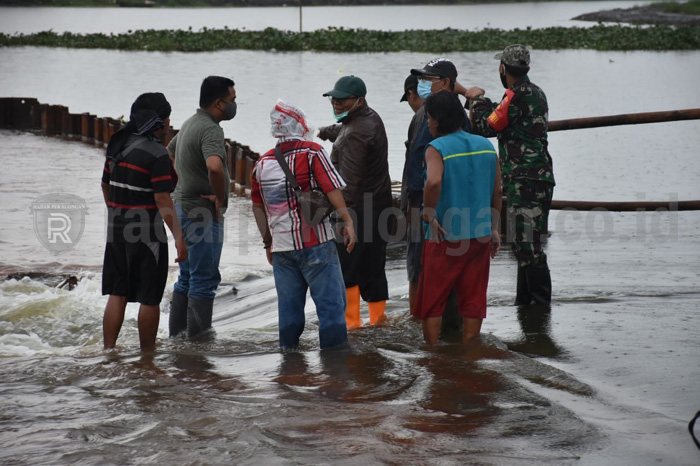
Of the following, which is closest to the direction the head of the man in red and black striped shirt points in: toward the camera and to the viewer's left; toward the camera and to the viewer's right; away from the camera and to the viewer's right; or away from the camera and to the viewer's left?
away from the camera and to the viewer's right

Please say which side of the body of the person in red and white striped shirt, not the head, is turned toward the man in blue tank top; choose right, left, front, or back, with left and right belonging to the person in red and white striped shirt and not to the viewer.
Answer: right

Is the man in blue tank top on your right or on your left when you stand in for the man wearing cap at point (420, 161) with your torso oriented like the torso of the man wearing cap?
on your left

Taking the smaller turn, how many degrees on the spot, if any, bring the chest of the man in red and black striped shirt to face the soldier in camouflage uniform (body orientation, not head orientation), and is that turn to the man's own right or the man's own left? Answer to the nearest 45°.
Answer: approximately 45° to the man's own right

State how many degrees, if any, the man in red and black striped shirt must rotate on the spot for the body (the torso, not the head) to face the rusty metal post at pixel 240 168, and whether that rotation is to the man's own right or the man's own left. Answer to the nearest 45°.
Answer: approximately 45° to the man's own left

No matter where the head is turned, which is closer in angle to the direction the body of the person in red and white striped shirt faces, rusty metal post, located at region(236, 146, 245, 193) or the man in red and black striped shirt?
the rusty metal post

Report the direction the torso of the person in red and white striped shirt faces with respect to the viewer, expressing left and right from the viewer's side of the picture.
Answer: facing away from the viewer

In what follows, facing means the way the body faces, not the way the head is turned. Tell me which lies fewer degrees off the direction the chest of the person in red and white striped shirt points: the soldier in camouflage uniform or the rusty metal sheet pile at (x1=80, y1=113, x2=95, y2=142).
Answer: the rusty metal sheet pile

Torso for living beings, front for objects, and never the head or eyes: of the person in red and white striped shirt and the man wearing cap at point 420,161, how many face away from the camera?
1

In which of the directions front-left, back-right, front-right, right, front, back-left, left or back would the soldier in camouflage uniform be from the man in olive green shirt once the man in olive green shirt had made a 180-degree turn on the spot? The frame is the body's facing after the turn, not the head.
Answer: back-left

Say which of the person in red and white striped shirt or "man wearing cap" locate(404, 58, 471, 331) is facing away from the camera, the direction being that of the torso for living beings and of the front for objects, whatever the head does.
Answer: the person in red and white striped shirt

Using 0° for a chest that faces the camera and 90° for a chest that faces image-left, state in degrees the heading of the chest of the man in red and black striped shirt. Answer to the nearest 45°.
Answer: approximately 225°

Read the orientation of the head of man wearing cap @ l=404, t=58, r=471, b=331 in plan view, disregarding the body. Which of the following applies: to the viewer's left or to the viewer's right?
to the viewer's left
